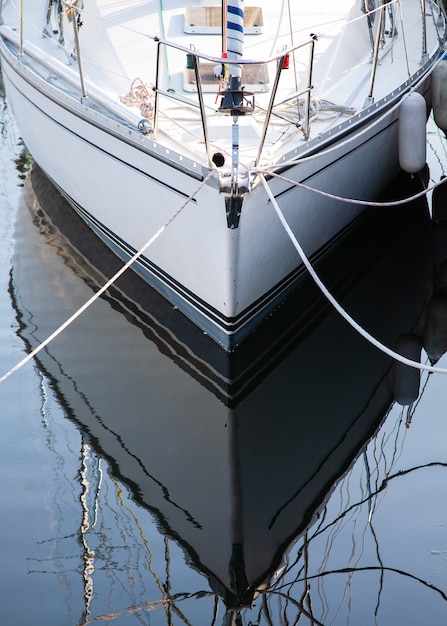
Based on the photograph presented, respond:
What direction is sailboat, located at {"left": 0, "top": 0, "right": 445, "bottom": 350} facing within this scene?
toward the camera
